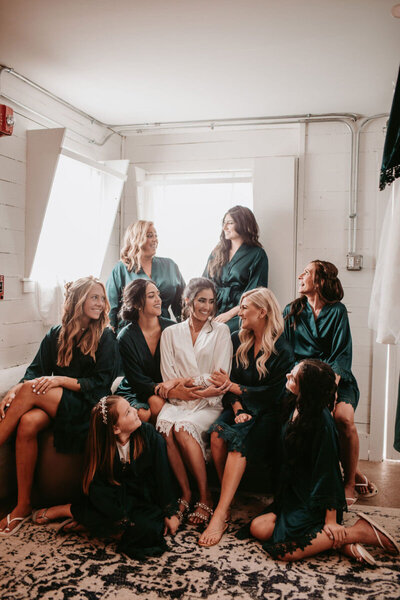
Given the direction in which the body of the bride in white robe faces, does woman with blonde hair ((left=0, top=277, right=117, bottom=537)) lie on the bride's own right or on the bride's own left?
on the bride's own right

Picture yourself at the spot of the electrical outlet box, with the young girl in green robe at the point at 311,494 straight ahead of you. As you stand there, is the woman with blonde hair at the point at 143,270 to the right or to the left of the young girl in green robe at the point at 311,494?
right

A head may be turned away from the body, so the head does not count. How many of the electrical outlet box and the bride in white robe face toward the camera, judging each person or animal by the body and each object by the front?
2

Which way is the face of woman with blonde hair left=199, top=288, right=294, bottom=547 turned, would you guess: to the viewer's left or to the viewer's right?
to the viewer's left

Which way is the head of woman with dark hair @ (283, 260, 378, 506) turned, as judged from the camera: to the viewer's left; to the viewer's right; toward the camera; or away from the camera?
to the viewer's left

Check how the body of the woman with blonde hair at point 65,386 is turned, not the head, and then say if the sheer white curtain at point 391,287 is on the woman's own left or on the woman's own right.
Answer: on the woman's own left

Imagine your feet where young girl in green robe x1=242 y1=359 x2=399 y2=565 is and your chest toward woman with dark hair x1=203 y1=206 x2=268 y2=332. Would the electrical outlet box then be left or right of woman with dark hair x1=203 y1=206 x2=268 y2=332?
right
